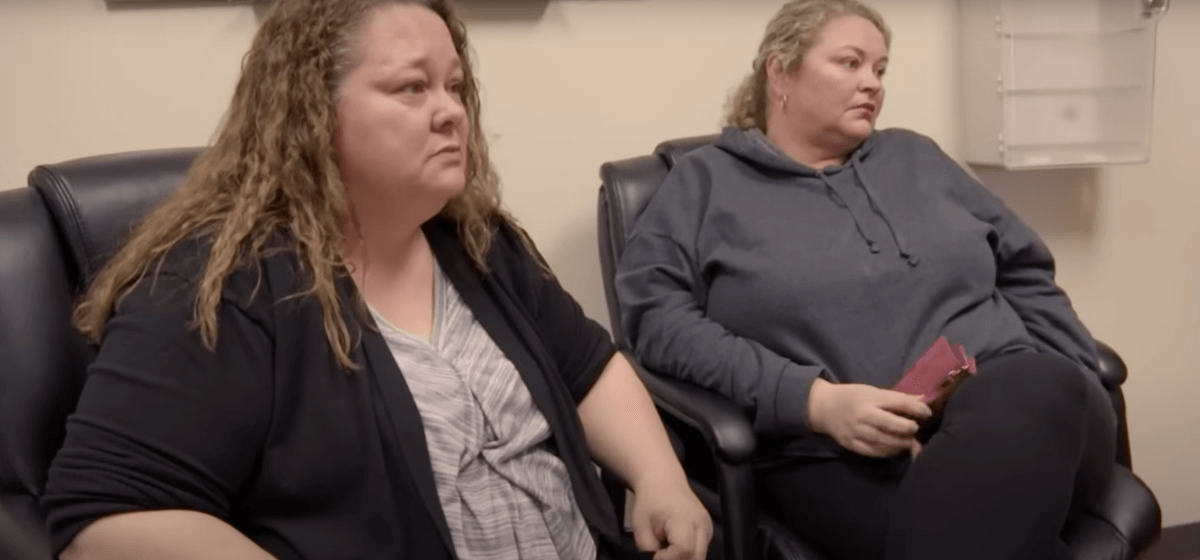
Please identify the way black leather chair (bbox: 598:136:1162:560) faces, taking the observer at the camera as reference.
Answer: facing the viewer and to the right of the viewer

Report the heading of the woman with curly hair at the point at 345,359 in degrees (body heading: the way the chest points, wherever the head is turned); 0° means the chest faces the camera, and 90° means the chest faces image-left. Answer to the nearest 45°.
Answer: approximately 315°

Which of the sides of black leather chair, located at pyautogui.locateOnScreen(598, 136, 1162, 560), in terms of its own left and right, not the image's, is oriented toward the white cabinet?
left

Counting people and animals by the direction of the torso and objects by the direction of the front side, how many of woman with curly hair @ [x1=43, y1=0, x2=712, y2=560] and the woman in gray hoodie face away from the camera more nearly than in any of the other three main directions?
0

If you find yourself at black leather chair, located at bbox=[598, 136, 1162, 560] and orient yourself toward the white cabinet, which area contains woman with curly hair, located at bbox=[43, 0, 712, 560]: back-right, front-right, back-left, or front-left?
back-left

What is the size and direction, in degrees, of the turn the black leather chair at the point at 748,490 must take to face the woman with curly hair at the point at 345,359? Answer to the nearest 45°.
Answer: approximately 90° to its right

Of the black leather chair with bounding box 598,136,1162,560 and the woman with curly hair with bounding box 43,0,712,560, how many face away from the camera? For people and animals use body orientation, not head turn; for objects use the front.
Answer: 0
